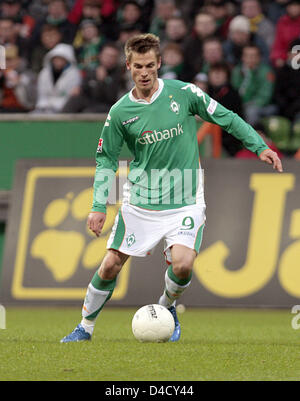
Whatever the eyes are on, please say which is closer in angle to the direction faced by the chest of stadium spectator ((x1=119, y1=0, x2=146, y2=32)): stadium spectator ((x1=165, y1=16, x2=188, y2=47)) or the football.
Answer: the football

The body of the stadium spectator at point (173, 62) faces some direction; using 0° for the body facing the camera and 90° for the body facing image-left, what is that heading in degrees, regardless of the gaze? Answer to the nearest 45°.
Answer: approximately 0°

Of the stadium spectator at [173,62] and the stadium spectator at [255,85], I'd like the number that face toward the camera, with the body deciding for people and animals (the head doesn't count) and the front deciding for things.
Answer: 2

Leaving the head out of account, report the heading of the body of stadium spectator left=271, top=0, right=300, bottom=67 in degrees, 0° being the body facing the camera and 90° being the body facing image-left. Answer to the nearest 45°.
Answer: approximately 0°
